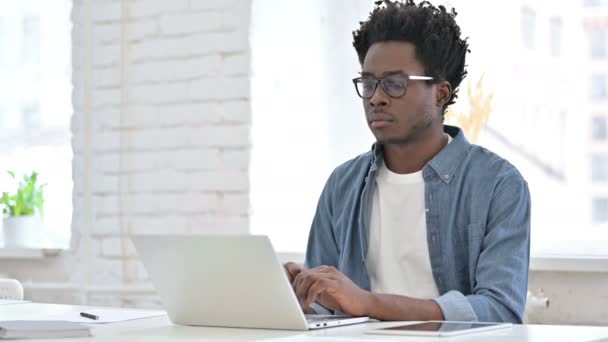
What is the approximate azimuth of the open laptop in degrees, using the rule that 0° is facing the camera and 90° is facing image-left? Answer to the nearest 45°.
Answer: approximately 225°

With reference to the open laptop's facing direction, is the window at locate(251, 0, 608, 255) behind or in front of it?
in front

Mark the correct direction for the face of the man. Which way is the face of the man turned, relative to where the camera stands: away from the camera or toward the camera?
toward the camera

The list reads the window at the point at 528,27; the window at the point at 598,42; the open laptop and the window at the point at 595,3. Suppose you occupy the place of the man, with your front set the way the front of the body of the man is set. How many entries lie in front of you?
1

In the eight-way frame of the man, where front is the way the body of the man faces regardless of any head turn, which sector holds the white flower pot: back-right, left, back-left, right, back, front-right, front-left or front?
right

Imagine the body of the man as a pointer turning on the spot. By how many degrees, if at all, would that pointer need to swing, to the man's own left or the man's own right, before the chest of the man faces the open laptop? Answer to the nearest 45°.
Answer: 0° — they already face it

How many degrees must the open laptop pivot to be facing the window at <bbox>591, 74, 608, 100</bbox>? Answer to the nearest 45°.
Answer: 0° — it already faces it

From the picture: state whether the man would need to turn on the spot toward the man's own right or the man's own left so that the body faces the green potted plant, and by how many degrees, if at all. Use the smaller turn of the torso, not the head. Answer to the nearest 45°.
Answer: approximately 90° to the man's own right

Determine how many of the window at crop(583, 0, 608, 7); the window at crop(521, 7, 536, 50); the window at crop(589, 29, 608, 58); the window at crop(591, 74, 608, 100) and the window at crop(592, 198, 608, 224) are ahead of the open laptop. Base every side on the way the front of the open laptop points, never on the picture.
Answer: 5

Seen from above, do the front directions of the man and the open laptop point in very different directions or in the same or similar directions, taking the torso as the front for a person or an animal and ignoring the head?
very different directions
